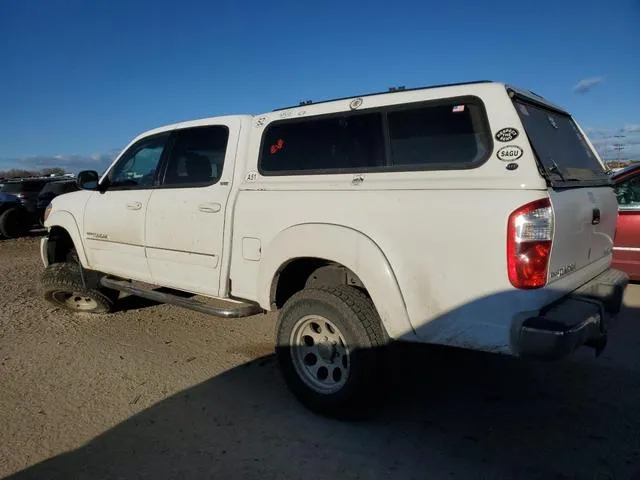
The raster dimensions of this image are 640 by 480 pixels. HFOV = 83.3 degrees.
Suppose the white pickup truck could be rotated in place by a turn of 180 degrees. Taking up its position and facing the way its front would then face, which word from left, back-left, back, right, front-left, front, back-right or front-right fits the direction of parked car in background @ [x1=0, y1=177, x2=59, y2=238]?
back

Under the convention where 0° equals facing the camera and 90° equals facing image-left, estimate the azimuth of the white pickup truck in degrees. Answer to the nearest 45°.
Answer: approximately 135°

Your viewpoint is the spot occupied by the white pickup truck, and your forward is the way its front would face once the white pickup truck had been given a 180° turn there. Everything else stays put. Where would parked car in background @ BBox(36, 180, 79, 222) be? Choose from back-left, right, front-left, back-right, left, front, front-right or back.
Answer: back

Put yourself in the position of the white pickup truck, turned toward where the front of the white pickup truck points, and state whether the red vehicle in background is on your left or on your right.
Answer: on your right
